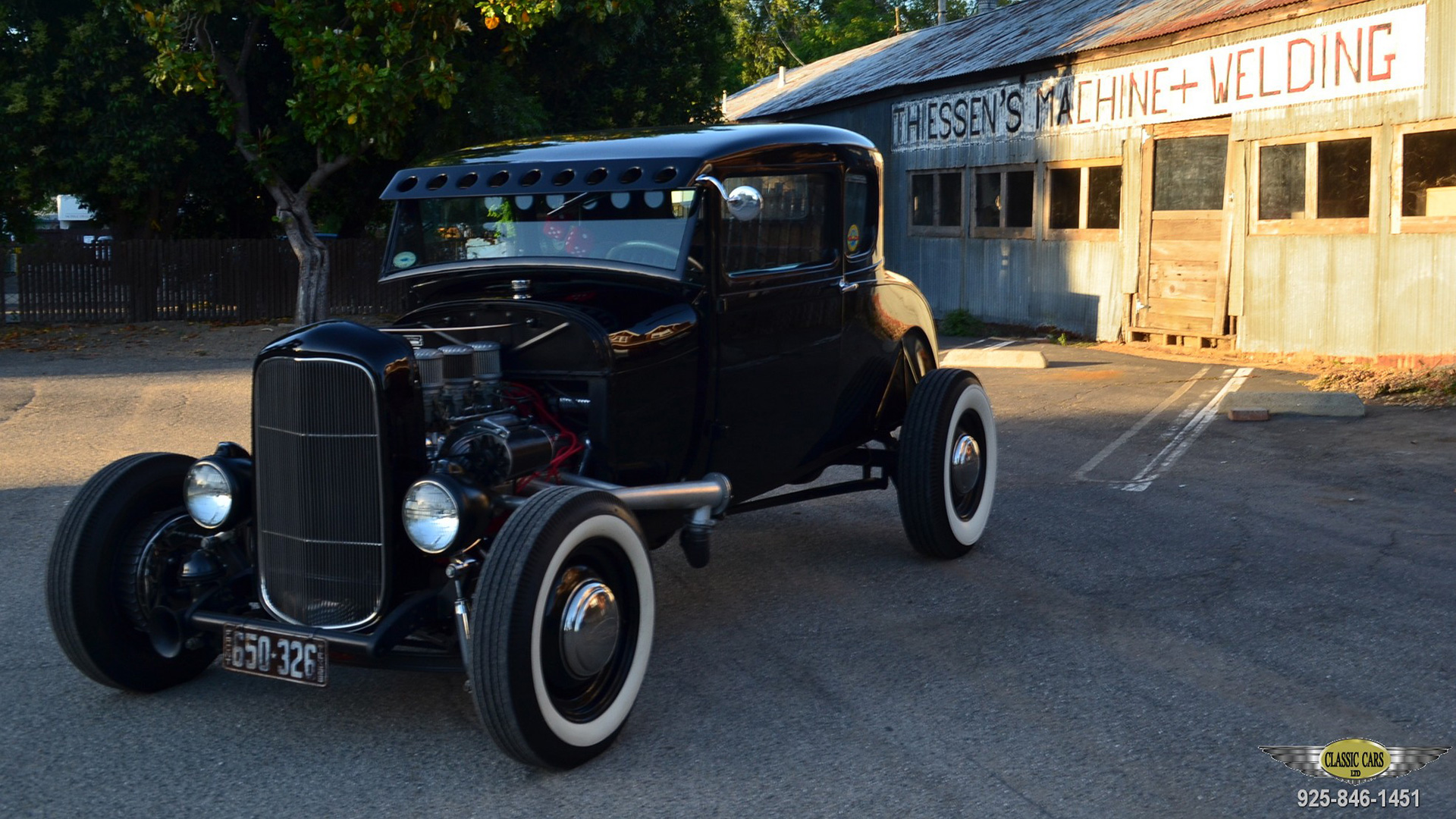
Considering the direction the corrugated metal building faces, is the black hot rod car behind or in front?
in front

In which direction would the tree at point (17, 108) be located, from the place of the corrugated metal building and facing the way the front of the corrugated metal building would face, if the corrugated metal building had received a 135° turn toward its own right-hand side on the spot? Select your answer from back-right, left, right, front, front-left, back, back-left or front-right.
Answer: left

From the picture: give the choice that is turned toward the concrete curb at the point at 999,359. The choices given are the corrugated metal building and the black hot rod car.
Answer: the corrugated metal building

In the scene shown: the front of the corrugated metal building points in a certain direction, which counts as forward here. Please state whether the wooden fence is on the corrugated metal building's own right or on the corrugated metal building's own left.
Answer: on the corrugated metal building's own right

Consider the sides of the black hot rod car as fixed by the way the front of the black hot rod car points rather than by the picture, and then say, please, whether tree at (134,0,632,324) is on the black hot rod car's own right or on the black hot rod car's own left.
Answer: on the black hot rod car's own right

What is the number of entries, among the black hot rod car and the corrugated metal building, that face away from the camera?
0

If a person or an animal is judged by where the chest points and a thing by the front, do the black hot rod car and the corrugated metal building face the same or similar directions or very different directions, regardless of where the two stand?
same or similar directions

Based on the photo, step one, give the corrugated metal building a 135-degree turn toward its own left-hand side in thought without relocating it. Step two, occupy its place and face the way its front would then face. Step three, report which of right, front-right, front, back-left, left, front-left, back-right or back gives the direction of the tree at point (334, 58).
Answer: back

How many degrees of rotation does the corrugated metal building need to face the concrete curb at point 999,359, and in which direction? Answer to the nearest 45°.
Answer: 0° — it already faces it

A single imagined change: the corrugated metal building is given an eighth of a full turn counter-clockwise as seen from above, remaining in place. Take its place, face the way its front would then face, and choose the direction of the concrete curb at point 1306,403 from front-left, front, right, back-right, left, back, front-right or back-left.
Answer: front

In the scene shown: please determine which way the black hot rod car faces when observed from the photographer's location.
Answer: facing the viewer and to the left of the viewer

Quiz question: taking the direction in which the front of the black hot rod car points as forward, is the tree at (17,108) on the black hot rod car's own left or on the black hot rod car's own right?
on the black hot rod car's own right

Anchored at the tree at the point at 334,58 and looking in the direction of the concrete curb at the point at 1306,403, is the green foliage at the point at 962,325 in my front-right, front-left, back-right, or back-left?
front-left

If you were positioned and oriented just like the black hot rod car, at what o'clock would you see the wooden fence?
The wooden fence is roughly at 4 o'clock from the black hot rod car.
